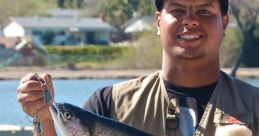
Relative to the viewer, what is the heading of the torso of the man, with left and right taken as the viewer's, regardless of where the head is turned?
facing the viewer

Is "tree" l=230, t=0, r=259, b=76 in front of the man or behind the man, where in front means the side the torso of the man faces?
behind

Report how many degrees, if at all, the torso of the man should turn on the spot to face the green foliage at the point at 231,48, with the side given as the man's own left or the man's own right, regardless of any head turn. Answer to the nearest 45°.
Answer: approximately 180°
